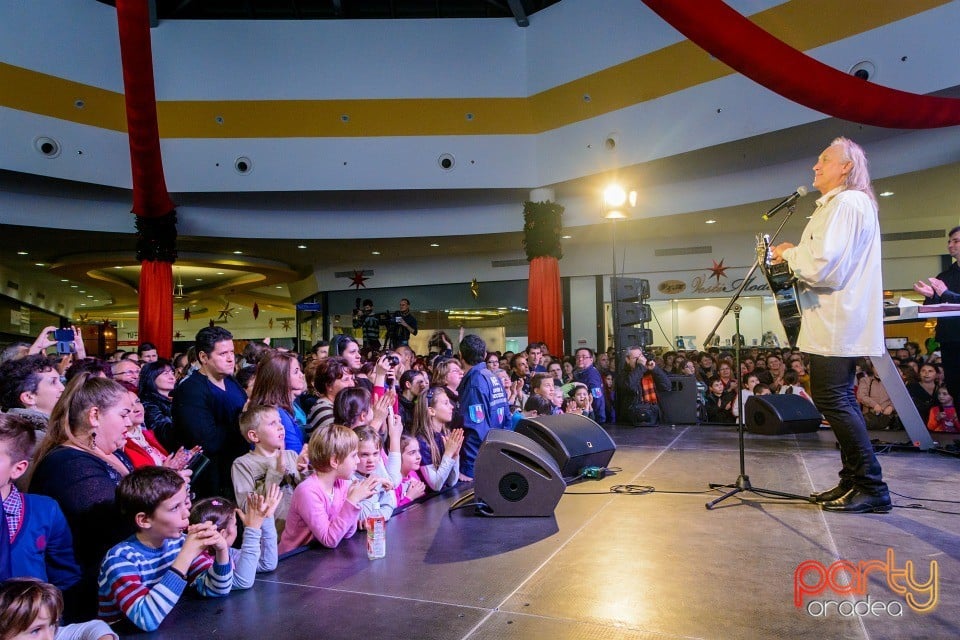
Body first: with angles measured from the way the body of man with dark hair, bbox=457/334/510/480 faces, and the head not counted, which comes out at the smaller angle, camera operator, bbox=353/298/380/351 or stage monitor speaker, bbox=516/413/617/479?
the camera operator

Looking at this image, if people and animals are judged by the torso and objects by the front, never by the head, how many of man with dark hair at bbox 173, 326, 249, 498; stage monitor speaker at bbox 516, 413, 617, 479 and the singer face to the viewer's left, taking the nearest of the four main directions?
1

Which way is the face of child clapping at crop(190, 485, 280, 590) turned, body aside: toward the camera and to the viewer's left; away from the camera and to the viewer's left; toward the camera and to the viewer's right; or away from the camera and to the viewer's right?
away from the camera and to the viewer's right

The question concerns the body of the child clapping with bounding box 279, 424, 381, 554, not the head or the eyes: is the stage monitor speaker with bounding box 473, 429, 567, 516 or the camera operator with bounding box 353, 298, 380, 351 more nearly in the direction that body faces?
the stage monitor speaker

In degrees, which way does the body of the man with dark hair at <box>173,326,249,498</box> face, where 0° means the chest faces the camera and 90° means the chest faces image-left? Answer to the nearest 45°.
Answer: approximately 315°

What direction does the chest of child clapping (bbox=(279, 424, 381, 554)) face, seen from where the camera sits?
to the viewer's right

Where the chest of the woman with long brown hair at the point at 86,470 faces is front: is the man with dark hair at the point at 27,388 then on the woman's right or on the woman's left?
on the woman's left

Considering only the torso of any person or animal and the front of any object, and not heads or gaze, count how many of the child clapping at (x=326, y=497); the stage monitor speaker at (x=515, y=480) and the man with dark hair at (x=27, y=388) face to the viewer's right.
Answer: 3

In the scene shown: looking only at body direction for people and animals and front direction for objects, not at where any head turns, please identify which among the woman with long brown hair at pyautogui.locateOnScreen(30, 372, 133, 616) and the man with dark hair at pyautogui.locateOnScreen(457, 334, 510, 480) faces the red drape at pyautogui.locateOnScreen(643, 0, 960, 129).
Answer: the woman with long brown hair

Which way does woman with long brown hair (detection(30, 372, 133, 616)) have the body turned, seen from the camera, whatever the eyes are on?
to the viewer's right

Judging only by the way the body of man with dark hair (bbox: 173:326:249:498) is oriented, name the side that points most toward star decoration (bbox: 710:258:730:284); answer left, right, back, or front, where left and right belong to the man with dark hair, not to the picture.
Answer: left

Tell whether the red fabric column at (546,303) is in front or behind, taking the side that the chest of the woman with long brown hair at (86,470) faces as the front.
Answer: in front

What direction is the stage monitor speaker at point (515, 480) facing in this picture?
to the viewer's right

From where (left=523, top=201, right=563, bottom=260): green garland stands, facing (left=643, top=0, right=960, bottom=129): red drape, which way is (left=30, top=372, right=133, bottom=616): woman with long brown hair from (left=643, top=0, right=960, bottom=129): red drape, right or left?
right

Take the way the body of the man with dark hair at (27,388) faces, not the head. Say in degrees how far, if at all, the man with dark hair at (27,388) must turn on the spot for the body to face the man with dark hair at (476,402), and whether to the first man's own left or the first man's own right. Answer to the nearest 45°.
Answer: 0° — they already face them

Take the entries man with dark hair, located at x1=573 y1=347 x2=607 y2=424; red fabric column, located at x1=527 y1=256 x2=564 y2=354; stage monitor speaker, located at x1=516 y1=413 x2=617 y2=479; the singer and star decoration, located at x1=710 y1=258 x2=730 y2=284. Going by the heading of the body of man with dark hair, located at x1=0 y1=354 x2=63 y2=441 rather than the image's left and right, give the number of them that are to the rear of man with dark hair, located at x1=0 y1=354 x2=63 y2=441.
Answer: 0

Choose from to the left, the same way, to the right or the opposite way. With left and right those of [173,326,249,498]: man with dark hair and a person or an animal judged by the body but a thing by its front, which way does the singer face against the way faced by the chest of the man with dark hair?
the opposite way

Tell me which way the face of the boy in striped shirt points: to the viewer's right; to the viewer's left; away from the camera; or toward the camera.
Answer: to the viewer's right

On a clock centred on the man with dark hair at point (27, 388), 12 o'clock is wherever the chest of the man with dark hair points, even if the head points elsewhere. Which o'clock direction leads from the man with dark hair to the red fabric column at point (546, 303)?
The red fabric column is roughly at 11 o'clock from the man with dark hair.

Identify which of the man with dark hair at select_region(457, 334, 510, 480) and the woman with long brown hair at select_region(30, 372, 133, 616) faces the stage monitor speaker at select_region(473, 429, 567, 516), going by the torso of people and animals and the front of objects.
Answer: the woman with long brown hair
